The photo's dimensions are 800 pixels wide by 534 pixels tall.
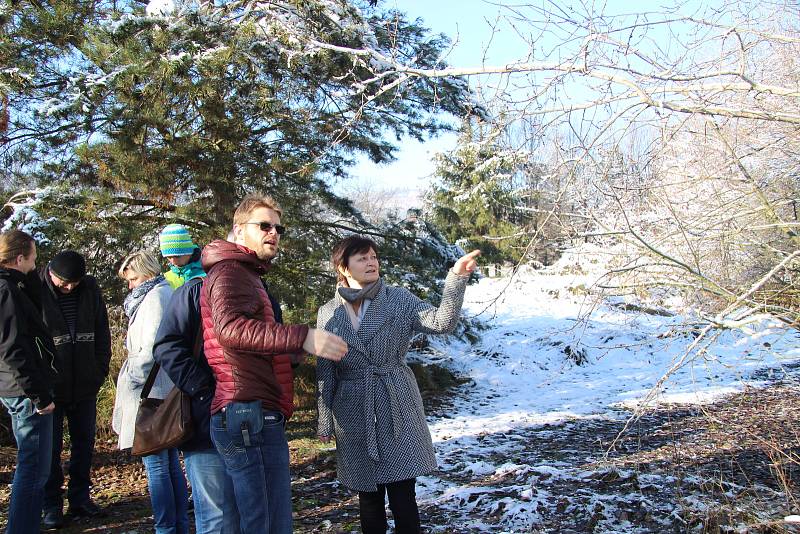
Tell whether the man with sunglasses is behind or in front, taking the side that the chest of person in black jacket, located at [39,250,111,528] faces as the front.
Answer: in front

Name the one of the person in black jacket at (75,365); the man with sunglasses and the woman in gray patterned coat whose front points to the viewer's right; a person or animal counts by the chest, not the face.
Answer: the man with sunglasses

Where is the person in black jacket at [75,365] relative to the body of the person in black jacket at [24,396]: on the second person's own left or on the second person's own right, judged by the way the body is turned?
on the second person's own left

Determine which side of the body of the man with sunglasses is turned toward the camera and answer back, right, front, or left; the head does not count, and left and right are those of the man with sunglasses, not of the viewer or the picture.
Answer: right

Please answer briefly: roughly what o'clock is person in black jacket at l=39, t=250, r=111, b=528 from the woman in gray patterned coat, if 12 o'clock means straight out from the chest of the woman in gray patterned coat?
The person in black jacket is roughly at 4 o'clock from the woman in gray patterned coat.

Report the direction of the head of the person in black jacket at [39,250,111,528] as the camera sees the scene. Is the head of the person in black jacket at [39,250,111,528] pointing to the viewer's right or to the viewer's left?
to the viewer's right

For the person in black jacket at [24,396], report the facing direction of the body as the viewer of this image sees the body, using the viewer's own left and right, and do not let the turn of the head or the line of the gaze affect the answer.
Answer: facing to the right of the viewer

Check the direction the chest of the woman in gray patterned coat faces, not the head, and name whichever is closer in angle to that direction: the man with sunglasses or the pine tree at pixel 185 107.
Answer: the man with sunglasses

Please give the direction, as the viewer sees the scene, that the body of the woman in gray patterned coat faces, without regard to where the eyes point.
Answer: toward the camera

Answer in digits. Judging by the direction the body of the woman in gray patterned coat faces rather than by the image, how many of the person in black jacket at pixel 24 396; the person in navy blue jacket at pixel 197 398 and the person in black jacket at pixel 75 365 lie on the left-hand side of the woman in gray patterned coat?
0

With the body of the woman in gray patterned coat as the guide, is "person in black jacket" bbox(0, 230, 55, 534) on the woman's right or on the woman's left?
on the woman's right

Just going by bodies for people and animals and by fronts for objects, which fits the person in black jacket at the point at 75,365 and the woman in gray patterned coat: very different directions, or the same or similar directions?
same or similar directions

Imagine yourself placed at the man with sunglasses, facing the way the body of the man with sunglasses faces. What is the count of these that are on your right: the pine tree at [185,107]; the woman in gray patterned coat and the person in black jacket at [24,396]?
0
